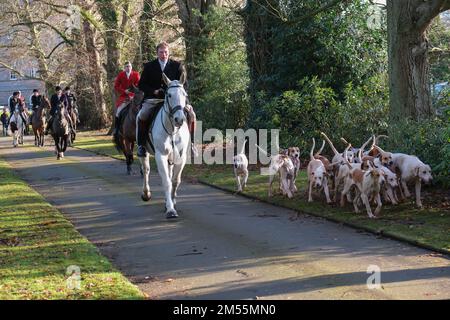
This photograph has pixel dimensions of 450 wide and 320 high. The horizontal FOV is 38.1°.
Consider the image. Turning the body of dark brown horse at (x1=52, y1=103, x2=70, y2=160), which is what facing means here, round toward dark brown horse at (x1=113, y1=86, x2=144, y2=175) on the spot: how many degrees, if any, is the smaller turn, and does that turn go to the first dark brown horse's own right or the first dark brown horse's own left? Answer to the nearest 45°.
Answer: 0° — it already faces it

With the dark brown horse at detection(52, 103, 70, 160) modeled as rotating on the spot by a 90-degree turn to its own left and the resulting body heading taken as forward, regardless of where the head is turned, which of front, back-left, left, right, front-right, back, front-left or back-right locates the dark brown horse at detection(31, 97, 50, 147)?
left

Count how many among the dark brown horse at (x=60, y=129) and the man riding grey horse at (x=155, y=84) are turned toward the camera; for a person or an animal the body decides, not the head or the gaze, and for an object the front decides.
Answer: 2

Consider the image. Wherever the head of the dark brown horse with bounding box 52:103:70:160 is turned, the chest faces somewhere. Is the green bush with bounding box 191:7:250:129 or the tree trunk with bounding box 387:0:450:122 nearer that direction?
the tree trunk

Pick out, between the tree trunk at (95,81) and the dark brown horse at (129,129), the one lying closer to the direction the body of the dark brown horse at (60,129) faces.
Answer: the dark brown horse

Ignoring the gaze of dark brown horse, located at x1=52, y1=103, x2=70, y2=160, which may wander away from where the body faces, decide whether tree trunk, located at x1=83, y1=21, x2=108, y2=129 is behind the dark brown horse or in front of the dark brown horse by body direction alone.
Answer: behind

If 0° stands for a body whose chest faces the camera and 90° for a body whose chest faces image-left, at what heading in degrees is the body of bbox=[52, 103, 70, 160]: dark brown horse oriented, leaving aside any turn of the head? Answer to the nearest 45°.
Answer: approximately 0°

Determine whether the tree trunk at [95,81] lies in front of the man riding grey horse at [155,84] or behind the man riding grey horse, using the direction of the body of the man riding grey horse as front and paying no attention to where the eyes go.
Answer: behind

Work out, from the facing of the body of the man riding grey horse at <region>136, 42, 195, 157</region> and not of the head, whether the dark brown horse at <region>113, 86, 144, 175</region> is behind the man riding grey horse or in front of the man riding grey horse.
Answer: behind
